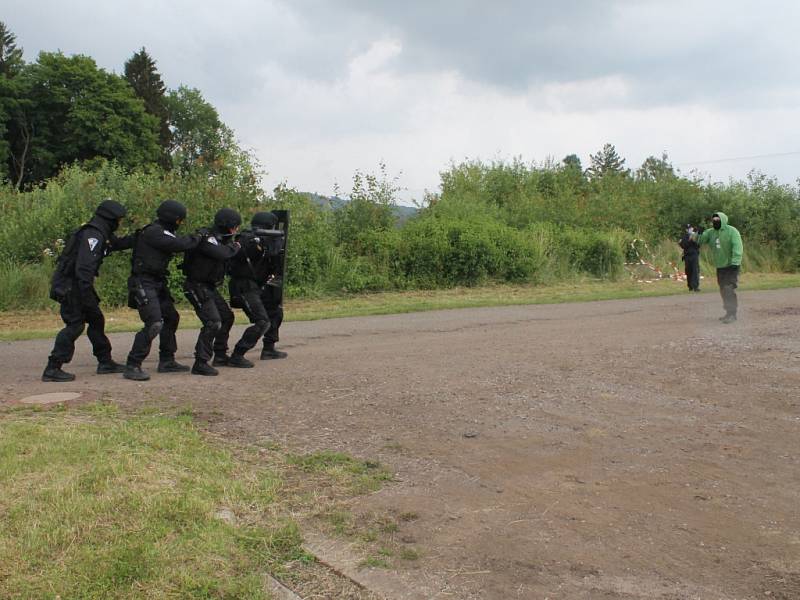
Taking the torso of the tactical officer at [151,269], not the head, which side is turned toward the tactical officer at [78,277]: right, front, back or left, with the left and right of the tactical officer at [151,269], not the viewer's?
back

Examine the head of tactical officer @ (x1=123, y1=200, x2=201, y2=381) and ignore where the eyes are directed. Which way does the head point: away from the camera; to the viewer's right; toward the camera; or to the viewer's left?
to the viewer's right

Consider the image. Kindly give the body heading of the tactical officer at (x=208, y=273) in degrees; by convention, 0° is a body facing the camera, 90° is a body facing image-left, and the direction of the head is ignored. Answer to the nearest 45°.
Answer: approximately 270°

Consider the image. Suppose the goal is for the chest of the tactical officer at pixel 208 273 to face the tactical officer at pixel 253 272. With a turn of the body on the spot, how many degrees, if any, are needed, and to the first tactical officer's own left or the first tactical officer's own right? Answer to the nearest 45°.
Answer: approximately 45° to the first tactical officer's own left

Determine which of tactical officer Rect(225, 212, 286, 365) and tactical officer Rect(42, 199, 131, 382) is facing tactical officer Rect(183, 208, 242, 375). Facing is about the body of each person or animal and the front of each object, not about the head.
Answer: tactical officer Rect(42, 199, 131, 382)

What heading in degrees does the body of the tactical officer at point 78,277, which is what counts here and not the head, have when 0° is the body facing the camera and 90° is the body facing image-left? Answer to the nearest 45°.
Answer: approximately 270°

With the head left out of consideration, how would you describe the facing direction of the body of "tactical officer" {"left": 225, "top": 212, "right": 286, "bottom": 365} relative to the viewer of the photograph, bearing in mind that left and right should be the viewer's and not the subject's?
facing to the right of the viewer

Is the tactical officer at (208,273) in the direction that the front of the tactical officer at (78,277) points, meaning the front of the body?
yes

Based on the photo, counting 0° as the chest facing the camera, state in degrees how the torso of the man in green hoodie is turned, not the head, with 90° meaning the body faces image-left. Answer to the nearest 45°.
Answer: approximately 45°

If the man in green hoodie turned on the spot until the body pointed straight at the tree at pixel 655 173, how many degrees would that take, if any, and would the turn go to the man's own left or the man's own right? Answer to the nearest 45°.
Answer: approximately 135° to the man's own right
